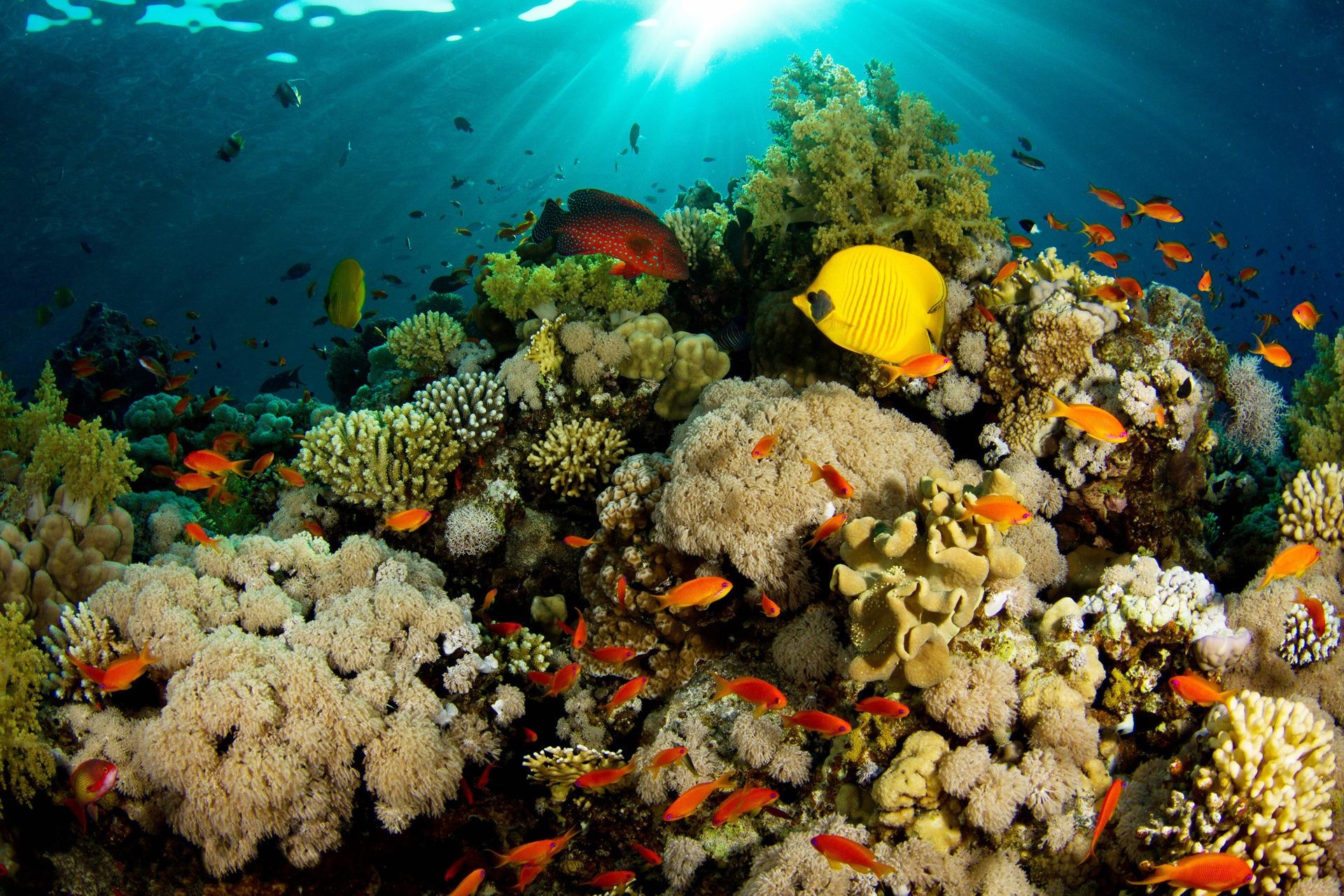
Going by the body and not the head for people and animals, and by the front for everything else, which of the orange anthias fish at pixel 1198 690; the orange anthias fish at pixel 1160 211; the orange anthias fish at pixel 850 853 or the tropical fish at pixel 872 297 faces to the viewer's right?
the orange anthias fish at pixel 1160 211

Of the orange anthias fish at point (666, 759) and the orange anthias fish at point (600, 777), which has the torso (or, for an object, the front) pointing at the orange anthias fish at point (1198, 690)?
the orange anthias fish at point (666, 759)

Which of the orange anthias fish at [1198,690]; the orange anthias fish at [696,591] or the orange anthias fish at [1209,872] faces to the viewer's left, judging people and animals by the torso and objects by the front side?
the orange anthias fish at [1198,690]

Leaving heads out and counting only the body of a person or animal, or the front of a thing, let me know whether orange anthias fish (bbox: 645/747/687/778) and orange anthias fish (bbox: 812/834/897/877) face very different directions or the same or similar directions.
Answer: very different directions

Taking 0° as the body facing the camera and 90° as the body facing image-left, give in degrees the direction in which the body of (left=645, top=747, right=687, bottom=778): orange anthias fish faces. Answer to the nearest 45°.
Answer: approximately 270°

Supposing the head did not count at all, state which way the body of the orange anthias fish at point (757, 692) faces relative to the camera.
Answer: to the viewer's right

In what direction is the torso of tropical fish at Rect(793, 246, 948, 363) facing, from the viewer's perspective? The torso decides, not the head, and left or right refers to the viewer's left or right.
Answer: facing to the left of the viewer
